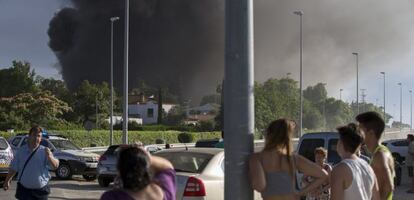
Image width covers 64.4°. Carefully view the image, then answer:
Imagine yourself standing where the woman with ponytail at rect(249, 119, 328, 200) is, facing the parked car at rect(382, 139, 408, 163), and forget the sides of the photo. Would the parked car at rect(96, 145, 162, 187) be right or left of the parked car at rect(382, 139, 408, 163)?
left

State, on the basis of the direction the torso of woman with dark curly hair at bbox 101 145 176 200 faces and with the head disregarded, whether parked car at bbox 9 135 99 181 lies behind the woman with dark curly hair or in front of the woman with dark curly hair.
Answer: in front

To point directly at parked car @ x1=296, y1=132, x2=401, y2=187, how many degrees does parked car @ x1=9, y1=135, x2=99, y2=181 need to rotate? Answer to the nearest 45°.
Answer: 0° — it already faces it

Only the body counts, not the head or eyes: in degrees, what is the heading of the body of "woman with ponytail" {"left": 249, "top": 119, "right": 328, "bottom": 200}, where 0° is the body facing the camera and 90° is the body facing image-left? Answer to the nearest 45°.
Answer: approximately 180°

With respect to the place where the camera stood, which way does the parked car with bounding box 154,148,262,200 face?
facing away from the viewer and to the right of the viewer

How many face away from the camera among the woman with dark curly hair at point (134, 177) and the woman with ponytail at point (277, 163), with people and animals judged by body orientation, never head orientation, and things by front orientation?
2

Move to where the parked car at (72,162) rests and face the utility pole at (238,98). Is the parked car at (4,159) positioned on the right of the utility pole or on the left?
right

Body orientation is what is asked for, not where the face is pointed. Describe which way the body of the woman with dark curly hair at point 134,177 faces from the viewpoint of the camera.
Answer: away from the camera

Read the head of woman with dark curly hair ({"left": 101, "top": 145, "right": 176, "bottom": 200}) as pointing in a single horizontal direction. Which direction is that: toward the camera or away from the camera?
away from the camera

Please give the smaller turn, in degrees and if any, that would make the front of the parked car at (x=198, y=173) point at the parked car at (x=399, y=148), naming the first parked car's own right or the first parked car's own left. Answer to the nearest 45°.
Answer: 0° — it already faces it

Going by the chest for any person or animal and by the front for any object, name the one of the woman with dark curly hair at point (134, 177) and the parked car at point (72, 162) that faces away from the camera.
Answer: the woman with dark curly hair

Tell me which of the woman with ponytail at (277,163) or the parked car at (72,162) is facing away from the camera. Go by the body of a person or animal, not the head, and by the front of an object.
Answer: the woman with ponytail

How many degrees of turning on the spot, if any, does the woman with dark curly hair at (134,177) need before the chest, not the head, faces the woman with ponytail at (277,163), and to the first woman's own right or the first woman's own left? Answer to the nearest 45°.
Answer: approximately 45° to the first woman's own right
